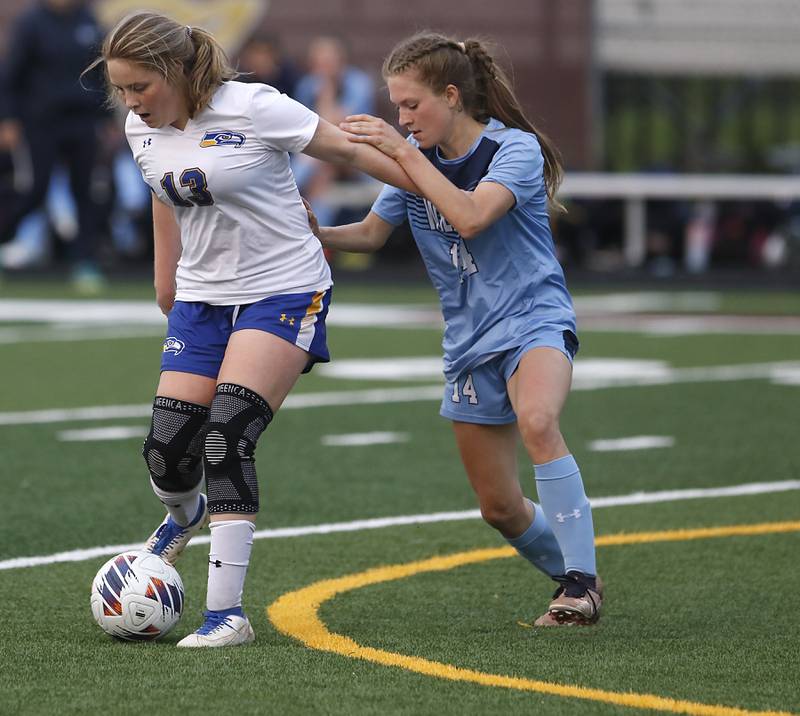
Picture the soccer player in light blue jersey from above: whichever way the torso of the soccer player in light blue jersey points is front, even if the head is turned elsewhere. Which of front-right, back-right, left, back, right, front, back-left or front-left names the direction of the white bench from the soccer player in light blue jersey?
back-right

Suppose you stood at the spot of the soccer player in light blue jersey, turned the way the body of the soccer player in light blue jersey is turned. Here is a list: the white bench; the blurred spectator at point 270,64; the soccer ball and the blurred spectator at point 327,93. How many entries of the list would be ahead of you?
1

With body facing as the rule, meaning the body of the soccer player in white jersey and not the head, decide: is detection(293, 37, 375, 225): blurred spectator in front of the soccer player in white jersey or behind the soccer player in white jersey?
behind

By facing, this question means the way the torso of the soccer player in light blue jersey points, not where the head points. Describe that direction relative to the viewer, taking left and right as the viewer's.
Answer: facing the viewer and to the left of the viewer

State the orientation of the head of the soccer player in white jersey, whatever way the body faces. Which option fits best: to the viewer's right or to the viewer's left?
to the viewer's left

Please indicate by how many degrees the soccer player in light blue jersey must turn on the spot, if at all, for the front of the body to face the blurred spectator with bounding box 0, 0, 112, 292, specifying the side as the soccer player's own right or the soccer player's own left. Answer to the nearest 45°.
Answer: approximately 135° to the soccer player's own right

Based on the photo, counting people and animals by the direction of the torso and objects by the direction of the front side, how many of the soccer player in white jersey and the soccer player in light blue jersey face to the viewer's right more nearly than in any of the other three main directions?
0

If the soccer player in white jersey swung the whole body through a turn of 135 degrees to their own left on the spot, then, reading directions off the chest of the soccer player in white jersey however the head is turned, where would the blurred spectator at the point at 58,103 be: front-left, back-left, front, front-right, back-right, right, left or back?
left

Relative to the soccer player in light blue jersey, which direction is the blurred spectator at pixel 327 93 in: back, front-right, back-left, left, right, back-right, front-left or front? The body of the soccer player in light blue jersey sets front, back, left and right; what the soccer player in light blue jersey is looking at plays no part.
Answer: back-right

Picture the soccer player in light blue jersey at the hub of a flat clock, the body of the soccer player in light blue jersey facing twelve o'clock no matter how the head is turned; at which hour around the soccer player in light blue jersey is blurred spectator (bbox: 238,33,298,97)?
The blurred spectator is roughly at 4 o'clock from the soccer player in light blue jersey.

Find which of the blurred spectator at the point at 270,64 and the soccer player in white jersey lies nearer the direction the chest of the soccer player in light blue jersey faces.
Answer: the soccer player in white jersey
